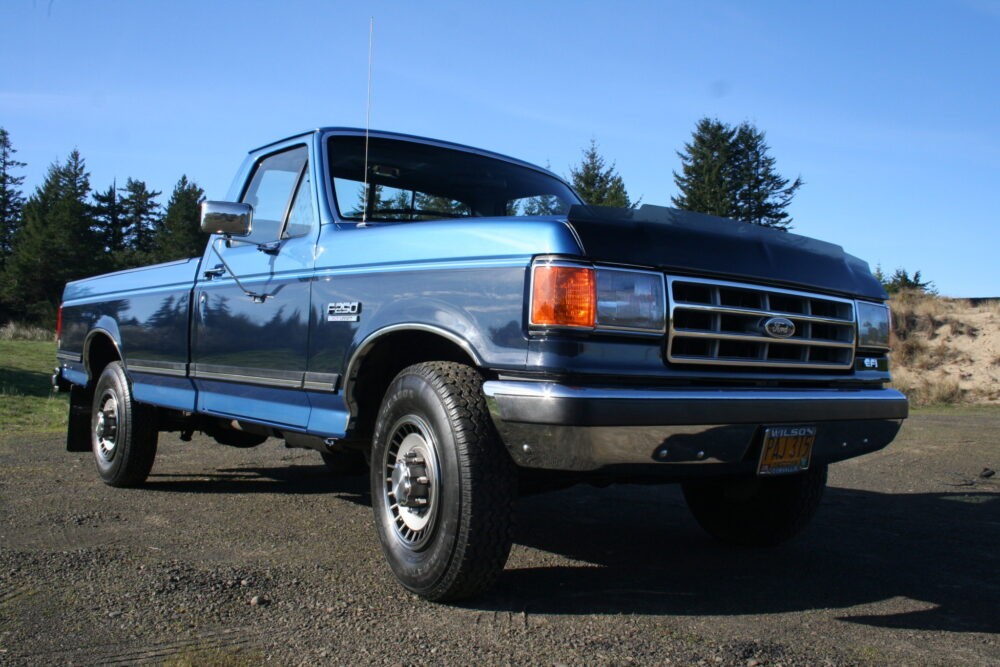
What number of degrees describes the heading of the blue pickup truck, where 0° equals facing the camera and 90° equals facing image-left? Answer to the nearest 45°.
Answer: approximately 315°

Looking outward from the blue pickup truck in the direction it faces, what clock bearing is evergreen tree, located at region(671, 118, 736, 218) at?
The evergreen tree is roughly at 8 o'clock from the blue pickup truck.

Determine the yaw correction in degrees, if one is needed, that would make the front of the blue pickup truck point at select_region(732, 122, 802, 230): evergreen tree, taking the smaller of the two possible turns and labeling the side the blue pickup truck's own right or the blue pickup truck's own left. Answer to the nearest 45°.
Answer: approximately 135° to the blue pickup truck's own left
